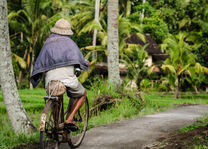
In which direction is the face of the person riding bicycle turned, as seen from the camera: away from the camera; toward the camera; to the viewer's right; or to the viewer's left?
away from the camera

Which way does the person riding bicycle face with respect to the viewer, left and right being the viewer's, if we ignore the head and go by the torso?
facing away from the viewer and to the right of the viewer

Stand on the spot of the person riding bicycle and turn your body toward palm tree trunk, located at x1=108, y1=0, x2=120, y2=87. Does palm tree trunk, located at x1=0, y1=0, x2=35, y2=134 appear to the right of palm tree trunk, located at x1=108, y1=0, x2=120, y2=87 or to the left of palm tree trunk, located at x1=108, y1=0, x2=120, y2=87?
left

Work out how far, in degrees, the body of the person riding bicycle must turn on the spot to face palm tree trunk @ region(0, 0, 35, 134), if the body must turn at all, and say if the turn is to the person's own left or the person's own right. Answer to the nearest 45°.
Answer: approximately 90° to the person's own left

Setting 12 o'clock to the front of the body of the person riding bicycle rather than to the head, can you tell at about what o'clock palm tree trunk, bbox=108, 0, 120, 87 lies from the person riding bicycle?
The palm tree trunk is roughly at 11 o'clock from the person riding bicycle.
